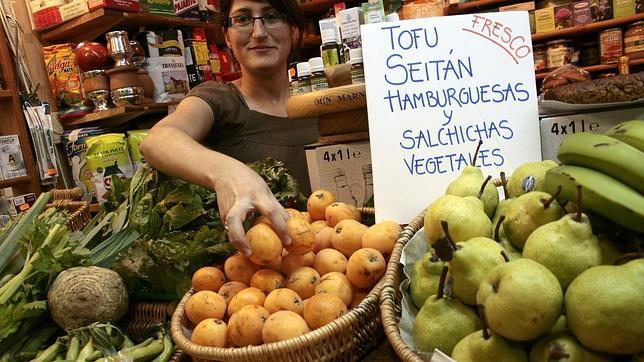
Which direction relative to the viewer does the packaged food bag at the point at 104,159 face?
toward the camera

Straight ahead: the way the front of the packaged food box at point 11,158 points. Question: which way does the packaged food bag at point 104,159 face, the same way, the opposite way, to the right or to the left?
the same way

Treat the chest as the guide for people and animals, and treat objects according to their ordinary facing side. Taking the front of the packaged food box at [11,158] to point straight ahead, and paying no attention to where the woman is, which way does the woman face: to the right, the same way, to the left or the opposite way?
the same way

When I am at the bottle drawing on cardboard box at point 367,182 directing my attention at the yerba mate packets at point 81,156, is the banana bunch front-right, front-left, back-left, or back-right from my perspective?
back-left

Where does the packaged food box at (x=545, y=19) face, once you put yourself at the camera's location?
facing the viewer

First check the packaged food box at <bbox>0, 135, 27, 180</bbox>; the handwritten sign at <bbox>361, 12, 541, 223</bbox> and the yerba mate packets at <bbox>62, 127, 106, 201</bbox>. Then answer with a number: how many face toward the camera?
3

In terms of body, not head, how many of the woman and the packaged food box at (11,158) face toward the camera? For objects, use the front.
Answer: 2

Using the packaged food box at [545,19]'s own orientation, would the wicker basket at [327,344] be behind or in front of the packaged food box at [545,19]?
in front

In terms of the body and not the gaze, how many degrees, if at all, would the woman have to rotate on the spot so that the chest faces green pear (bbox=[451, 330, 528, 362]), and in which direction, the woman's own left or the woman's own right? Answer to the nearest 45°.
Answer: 0° — they already face it

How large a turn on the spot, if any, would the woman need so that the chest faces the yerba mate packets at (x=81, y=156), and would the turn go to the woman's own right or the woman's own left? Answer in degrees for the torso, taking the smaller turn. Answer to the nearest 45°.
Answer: approximately 135° to the woman's own right

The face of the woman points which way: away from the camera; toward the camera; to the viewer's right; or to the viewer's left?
toward the camera

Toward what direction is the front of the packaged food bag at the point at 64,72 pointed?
toward the camera
